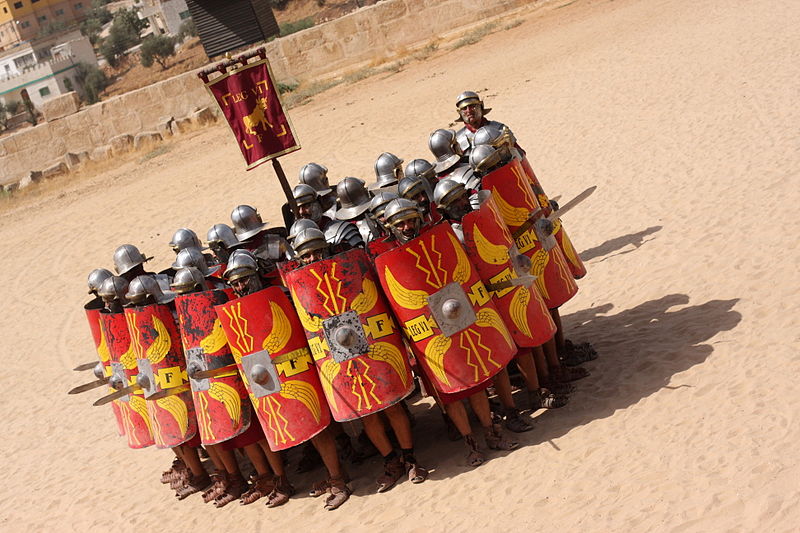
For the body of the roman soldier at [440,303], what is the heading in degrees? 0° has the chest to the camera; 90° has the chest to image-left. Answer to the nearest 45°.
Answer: approximately 0°

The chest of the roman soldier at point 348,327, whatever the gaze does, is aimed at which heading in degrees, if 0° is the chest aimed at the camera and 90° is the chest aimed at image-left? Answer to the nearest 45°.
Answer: approximately 0°

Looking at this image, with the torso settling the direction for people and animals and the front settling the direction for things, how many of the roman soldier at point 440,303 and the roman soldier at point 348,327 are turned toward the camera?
2
